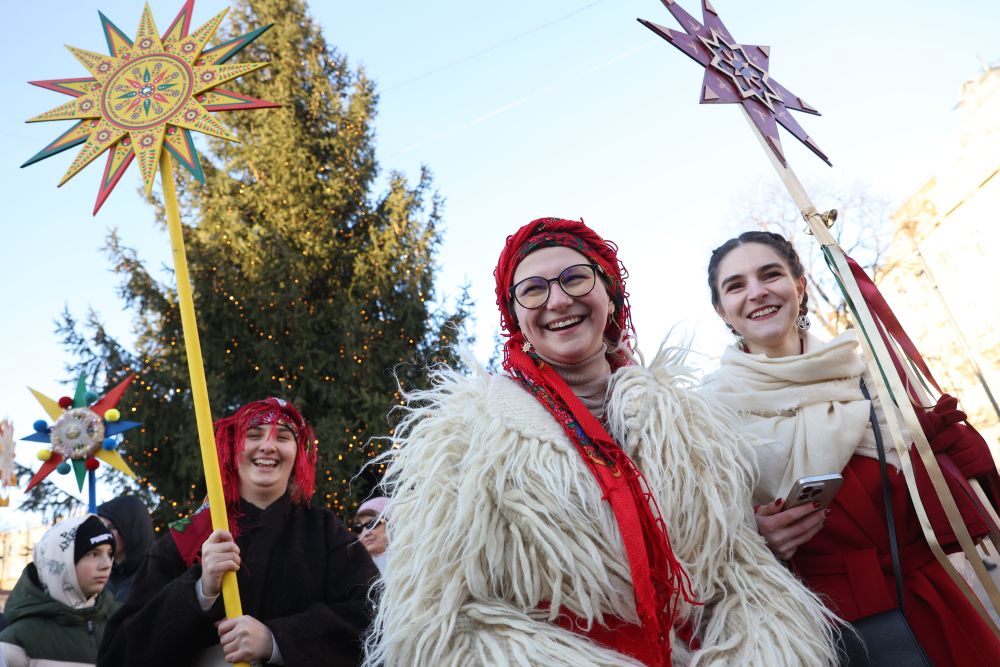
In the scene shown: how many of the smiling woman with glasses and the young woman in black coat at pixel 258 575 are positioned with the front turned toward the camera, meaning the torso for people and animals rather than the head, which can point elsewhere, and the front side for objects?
2

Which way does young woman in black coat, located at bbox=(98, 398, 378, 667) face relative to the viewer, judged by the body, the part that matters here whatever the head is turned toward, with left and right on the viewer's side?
facing the viewer

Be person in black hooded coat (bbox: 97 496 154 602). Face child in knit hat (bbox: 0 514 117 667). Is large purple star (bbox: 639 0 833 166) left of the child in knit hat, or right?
left

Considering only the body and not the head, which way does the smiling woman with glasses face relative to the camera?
toward the camera

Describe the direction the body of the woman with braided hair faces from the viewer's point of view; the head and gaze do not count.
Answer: toward the camera

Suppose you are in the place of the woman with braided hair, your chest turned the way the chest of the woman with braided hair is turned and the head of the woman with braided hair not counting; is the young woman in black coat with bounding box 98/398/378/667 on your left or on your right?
on your right

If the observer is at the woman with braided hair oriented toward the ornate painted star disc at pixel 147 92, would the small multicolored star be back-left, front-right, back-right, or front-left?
front-right

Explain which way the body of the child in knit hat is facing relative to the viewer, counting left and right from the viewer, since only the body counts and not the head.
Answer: facing the viewer and to the right of the viewer

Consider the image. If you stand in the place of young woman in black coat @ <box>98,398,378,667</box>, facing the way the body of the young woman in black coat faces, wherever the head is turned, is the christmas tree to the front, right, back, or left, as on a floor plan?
back

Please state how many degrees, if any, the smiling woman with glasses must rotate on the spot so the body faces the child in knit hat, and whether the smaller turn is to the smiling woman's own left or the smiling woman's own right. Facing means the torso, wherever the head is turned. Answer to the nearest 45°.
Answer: approximately 135° to the smiling woman's own right

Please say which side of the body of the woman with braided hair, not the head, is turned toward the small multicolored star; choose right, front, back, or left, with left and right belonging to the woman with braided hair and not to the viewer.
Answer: right

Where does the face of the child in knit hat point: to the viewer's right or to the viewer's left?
to the viewer's right

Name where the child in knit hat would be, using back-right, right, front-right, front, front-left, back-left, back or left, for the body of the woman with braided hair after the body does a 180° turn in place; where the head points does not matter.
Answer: left

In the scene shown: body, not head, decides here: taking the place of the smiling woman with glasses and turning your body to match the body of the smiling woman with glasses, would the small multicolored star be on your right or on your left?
on your right

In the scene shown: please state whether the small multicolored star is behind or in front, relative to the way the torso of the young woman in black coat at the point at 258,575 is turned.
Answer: behind
